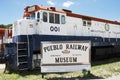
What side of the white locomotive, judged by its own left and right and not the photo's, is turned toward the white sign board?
left

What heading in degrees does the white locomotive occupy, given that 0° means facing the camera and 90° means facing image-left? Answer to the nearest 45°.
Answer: approximately 45°

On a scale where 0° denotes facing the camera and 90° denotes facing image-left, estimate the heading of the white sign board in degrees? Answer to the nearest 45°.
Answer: approximately 0°

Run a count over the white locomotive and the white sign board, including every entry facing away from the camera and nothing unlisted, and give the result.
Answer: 0
